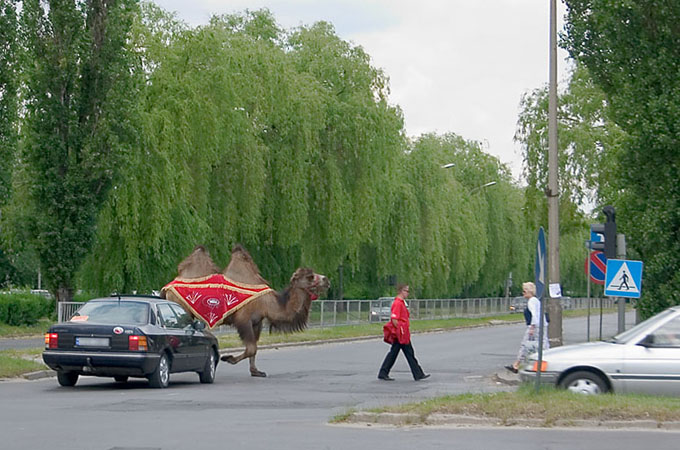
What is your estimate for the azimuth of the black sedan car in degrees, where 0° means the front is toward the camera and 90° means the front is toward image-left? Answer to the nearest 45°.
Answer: approximately 225°

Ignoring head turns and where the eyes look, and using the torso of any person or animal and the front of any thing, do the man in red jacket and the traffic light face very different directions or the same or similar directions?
very different directions

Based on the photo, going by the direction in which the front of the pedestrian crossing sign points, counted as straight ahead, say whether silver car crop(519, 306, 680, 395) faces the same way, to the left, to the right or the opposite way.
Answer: to the right

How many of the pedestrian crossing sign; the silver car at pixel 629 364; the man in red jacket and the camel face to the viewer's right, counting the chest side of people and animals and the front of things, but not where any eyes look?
2

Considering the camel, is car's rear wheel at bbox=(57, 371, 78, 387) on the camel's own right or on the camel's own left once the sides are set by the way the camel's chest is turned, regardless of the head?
on the camel's own right

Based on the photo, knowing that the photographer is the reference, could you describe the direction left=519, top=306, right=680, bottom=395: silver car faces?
facing to the left of the viewer

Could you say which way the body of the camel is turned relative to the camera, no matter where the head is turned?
to the viewer's right

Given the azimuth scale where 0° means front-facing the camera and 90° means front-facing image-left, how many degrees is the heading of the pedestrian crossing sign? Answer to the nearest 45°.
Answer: approximately 0°

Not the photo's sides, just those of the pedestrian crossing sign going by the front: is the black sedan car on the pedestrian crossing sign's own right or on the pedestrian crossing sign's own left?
on the pedestrian crossing sign's own right
